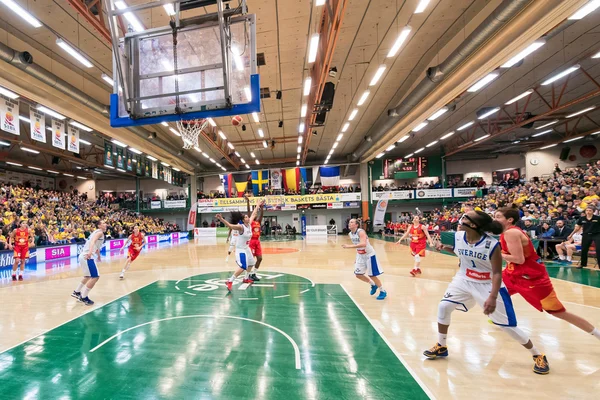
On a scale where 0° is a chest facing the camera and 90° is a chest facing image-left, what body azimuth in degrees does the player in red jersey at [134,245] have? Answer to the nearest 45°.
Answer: approximately 315°

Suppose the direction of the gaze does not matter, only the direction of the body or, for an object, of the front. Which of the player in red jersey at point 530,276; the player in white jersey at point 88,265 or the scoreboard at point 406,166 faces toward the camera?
the scoreboard

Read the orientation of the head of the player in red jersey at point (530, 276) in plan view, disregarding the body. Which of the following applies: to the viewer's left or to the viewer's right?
to the viewer's left

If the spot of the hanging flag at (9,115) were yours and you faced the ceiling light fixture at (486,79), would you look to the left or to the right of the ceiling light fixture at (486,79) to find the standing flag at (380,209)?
left

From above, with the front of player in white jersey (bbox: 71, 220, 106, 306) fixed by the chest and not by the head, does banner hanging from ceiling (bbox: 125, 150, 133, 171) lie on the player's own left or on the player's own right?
on the player's own left

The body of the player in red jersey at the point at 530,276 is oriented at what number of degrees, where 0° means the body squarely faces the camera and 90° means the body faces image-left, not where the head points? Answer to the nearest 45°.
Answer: approximately 90°

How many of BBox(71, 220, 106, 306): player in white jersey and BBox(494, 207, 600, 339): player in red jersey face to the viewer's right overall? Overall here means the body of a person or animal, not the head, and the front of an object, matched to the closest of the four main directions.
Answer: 1

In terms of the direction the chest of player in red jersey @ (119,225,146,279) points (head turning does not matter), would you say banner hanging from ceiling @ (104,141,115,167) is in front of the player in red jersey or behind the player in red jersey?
behind

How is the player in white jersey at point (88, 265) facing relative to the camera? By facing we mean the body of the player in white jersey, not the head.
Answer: to the viewer's right
